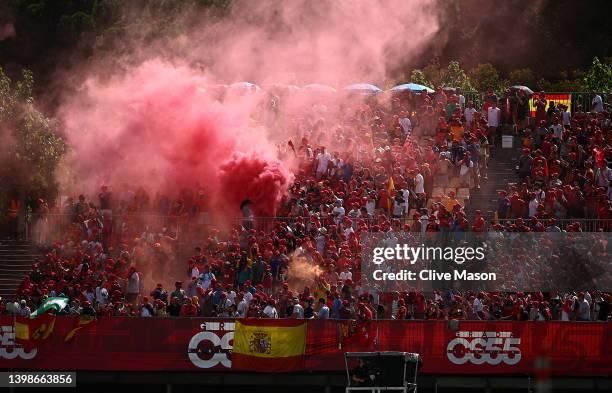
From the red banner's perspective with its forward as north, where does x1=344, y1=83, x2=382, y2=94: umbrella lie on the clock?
The umbrella is roughly at 6 o'clock from the red banner.

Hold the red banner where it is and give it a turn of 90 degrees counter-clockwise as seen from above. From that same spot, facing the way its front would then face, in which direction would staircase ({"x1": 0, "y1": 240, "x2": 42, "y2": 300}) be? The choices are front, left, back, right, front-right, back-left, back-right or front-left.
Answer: back-left

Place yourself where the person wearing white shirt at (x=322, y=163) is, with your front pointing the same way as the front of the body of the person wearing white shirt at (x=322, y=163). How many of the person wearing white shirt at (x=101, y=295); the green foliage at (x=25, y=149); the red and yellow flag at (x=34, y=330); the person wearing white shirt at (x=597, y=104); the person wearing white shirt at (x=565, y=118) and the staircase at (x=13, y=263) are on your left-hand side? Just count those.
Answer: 2

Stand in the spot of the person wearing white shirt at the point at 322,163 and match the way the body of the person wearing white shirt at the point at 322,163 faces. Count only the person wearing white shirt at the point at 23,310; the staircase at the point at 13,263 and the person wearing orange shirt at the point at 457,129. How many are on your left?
1

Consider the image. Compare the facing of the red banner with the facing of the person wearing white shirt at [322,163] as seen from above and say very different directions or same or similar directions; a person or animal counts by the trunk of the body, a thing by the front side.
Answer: same or similar directions

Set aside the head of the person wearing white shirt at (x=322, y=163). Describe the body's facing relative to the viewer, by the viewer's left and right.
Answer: facing the viewer

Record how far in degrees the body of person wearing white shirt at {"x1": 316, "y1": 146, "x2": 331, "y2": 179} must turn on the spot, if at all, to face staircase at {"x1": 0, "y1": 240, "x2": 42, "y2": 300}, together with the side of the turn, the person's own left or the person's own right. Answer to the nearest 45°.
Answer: approximately 90° to the person's own right

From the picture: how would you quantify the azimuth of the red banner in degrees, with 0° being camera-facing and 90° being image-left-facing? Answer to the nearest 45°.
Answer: approximately 0°

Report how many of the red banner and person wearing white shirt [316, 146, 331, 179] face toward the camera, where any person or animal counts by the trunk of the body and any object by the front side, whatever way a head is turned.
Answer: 2

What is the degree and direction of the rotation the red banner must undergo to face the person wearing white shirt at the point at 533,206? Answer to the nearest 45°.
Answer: approximately 135° to its left

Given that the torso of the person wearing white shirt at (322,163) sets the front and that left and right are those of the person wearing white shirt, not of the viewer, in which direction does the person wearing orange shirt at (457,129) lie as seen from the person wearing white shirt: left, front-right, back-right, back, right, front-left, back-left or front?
left

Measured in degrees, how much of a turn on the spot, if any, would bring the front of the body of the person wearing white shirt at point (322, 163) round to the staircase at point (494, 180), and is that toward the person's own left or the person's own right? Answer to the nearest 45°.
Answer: approximately 90° to the person's own left

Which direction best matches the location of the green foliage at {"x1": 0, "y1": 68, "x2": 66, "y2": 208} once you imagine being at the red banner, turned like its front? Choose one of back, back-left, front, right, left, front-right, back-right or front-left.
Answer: back-right
